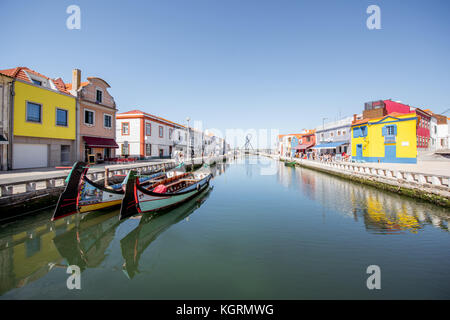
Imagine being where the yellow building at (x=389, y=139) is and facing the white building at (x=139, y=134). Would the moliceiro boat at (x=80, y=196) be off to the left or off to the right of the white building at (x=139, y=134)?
left

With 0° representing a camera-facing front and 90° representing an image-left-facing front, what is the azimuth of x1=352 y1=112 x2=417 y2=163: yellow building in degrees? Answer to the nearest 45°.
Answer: approximately 45°

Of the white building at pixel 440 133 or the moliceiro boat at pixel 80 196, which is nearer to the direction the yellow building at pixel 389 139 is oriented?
the moliceiro boat

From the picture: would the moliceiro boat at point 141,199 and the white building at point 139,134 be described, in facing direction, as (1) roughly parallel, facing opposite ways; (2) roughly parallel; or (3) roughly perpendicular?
roughly perpendicular

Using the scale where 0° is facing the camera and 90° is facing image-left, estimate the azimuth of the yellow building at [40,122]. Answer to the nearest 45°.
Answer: approximately 315°
